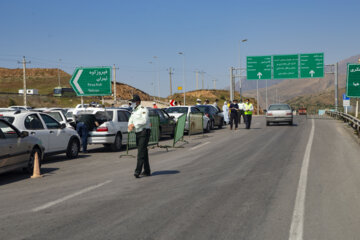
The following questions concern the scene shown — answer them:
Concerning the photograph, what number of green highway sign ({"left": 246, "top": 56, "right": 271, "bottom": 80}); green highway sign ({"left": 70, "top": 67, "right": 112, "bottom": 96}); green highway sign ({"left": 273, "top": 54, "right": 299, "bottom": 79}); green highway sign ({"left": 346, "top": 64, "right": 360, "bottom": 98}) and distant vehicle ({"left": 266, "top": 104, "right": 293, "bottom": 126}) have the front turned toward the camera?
4

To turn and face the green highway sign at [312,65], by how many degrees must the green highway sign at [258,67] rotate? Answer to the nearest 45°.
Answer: approximately 90° to its left

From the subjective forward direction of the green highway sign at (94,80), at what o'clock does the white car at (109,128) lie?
The white car is roughly at 12 o'clock from the green highway sign.

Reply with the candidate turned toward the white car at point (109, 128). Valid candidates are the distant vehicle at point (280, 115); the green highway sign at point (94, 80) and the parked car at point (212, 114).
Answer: the green highway sign

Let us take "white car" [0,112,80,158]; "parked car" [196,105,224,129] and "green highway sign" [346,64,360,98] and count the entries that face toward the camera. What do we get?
1

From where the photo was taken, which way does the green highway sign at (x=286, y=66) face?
toward the camera

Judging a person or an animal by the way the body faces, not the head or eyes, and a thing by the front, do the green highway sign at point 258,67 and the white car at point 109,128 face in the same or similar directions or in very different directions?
very different directions

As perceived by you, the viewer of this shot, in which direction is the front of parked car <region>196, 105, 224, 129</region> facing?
facing away from the viewer and to the right of the viewer

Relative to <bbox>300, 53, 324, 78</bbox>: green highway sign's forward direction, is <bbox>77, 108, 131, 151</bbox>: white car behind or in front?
in front

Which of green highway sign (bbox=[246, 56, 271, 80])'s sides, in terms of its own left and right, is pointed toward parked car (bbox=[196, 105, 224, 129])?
front

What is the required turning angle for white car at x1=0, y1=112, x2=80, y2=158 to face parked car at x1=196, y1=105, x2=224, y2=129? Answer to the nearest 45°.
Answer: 0° — it already faces it

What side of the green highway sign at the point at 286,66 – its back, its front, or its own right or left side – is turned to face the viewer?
front

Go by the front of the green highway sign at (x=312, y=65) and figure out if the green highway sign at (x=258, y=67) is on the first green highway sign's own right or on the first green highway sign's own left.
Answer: on the first green highway sign's own right

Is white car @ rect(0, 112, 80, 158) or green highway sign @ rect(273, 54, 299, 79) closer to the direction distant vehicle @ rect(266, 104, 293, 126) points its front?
the green highway sign

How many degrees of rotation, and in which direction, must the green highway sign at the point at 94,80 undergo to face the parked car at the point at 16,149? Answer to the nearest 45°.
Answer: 0° — it already faces it

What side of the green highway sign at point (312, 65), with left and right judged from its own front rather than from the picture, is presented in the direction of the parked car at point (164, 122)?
front

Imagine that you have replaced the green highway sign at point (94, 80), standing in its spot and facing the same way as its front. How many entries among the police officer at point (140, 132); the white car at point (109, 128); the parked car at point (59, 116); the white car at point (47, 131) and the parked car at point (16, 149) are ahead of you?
5
